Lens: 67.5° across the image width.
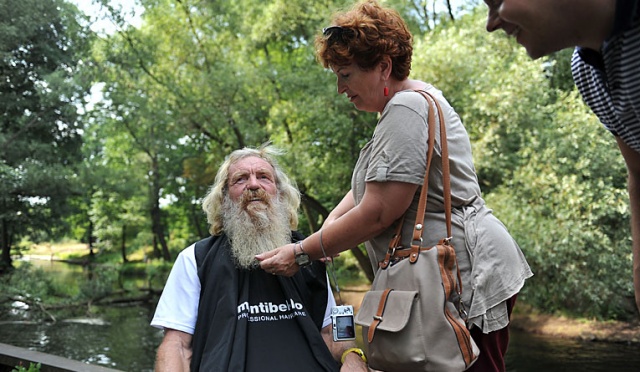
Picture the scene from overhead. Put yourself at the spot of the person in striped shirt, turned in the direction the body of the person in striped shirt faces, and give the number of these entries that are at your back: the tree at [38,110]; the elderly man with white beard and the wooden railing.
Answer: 0

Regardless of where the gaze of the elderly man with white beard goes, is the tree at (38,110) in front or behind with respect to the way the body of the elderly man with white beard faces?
behind

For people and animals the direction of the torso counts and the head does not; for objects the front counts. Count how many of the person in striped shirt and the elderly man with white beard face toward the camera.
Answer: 1

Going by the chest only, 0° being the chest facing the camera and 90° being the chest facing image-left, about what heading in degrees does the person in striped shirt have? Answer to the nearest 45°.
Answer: approximately 90°

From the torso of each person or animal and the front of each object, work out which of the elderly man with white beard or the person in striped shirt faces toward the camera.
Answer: the elderly man with white beard

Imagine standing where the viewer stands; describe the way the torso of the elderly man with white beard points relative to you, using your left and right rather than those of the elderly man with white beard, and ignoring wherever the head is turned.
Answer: facing the viewer

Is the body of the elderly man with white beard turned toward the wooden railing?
no

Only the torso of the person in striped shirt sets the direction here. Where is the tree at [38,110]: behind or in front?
in front

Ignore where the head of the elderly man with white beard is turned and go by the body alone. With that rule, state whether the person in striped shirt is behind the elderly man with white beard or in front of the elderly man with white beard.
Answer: in front

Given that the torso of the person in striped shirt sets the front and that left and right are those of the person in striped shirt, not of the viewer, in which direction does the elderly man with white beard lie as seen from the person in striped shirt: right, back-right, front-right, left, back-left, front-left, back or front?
front-right
